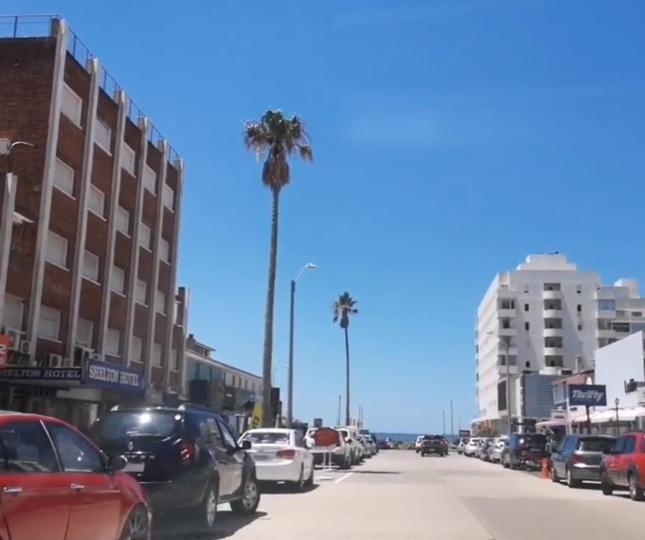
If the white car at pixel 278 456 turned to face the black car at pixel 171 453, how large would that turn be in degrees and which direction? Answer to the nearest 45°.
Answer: approximately 135° to its right

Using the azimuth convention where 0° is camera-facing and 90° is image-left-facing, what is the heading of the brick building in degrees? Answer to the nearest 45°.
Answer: approximately 315°

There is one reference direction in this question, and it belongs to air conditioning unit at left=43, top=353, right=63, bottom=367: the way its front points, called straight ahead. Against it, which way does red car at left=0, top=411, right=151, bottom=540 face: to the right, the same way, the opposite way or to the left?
to the left

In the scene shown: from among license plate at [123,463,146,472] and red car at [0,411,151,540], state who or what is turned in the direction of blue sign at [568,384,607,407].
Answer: the red car

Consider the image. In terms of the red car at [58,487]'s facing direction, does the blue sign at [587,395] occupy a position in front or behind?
in front

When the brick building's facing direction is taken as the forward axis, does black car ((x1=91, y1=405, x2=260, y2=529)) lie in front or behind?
in front

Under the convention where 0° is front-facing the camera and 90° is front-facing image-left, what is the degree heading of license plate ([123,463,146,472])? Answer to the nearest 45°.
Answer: approximately 0°

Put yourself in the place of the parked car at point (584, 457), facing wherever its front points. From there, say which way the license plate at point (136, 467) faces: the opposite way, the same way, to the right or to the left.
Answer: the opposite way

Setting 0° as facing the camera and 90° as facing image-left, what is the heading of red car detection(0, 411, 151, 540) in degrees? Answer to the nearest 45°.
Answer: approximately 225°

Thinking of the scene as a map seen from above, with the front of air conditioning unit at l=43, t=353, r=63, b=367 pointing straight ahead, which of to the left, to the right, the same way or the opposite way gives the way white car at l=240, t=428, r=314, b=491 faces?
to the left

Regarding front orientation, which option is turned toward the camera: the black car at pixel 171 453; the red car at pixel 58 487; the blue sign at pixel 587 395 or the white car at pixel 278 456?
the blue sign

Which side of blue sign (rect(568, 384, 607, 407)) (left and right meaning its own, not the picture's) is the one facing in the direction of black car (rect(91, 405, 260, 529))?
front
